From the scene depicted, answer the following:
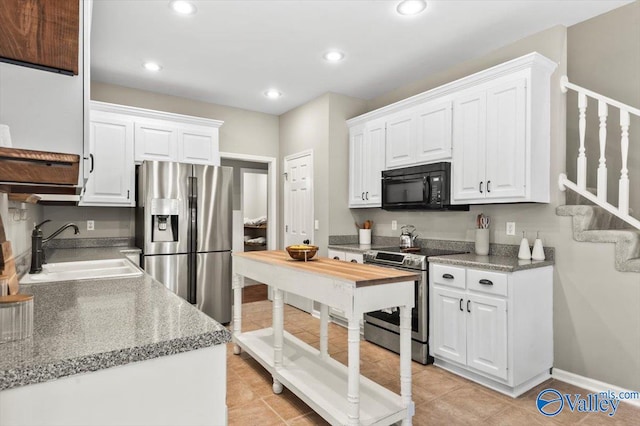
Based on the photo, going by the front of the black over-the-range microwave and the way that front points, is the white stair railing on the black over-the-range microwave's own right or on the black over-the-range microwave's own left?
on the black over-the-range microwave's own left

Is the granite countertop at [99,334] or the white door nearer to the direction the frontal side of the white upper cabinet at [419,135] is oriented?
the granite countertop

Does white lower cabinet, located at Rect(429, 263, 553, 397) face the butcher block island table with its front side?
yes

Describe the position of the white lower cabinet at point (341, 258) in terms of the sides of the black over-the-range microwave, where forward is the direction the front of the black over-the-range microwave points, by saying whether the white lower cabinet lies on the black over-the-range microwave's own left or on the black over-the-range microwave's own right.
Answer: on the black over-the-range microwave's own right

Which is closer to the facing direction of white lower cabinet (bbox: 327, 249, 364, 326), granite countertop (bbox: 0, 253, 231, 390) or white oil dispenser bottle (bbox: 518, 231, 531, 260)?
the granite countertop

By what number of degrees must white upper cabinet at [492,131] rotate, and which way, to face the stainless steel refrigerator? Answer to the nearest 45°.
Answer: approximately 45° to its right
